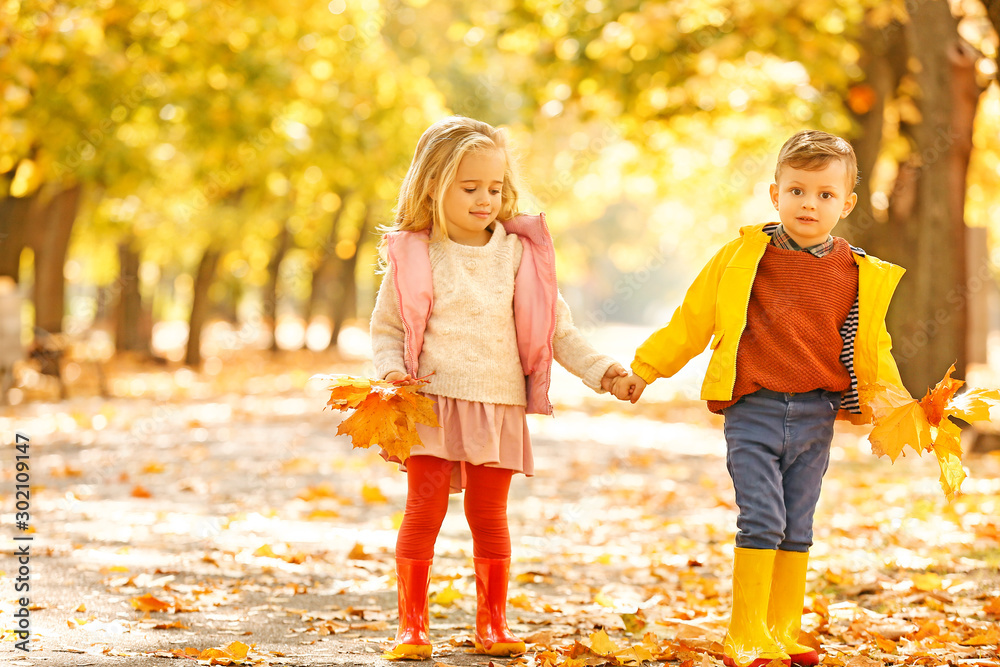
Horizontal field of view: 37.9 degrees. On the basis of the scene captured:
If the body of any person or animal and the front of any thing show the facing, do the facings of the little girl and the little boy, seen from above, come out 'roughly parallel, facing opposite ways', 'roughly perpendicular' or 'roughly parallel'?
roughly parallel

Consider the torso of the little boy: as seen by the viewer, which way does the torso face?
toward the camera

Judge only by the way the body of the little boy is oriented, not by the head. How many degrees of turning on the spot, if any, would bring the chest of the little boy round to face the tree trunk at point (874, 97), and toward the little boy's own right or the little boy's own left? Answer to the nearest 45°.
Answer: approximately 180°

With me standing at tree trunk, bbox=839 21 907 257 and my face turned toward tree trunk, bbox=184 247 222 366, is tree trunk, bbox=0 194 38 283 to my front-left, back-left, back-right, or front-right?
front-left

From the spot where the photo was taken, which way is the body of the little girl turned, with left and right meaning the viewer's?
facing the viewer

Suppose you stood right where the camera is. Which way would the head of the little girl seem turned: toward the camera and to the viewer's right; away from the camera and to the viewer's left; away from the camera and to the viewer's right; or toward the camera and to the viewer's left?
toward the camera and to the viewer's right

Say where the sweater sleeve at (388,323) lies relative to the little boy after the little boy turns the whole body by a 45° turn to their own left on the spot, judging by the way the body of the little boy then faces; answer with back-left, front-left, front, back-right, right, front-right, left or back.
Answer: back-right

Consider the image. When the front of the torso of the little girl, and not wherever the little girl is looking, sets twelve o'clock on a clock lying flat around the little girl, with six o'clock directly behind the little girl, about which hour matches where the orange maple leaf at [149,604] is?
The orange maple leaf is roughly at 4 o'clock from the little girl.

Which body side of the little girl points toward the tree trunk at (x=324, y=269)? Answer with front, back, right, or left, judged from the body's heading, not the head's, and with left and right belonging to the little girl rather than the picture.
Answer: back

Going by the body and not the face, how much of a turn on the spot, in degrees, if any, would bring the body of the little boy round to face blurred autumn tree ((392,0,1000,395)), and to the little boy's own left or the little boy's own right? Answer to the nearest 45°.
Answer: approximately 180°

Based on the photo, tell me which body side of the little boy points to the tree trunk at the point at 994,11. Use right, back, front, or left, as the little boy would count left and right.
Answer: back
